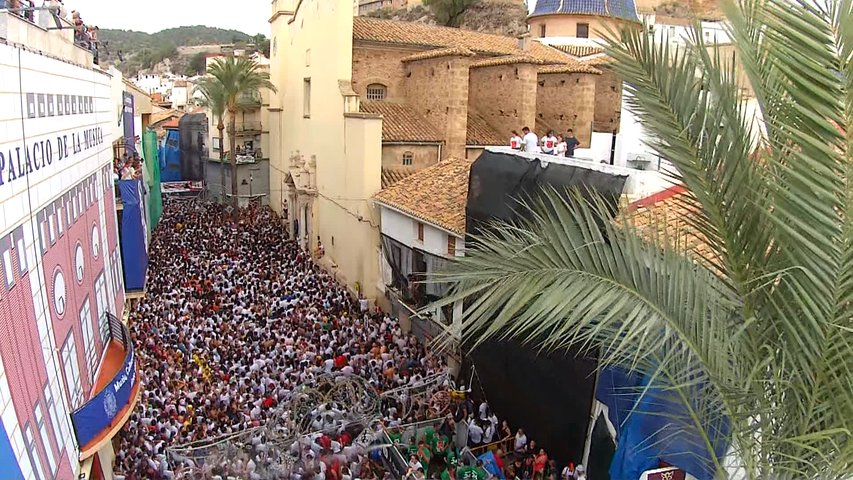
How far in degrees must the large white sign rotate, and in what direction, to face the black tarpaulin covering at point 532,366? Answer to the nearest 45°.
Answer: approximately 45° to its left

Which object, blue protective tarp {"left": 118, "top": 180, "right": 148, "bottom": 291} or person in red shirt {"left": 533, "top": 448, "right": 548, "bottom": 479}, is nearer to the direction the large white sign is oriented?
the person in red shirt

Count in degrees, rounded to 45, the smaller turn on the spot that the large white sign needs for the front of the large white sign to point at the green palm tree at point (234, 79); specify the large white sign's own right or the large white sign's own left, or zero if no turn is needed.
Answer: approximately 135° to the large white sign's own left

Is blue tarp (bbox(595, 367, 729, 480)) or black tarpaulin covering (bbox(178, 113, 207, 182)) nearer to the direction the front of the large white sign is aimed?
the blue tarp

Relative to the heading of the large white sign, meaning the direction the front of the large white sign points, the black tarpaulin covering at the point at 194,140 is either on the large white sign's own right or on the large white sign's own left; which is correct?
on the large white sign's own left

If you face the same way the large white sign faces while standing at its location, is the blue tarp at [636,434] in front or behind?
in front

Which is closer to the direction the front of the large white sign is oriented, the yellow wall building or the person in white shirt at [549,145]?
the person in white shirt

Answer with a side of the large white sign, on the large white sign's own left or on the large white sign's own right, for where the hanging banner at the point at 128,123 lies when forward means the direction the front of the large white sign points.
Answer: on the large white sign's own left

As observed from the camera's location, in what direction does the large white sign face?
facing the viewer and to the right of the viewer

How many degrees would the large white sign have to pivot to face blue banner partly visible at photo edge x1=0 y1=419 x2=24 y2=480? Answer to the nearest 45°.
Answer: approximately 45° to its right
